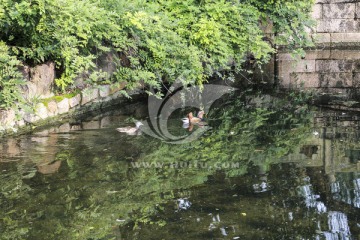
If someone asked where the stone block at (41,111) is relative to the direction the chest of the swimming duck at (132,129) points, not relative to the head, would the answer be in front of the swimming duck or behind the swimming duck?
behind

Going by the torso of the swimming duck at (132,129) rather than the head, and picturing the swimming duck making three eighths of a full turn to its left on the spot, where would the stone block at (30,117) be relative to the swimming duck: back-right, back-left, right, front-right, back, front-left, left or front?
front-left

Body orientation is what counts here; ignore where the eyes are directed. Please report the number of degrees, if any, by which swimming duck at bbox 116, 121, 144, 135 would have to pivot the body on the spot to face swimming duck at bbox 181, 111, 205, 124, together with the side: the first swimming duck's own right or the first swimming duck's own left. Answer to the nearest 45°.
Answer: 0° — it already faces it

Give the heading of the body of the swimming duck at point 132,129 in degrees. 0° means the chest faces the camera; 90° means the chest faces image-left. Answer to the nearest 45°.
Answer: approximately 270°

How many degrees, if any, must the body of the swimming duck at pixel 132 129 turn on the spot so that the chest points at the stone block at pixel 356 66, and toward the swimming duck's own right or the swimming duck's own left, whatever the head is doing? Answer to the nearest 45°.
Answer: approximately 45° to the swimming duck's own left
